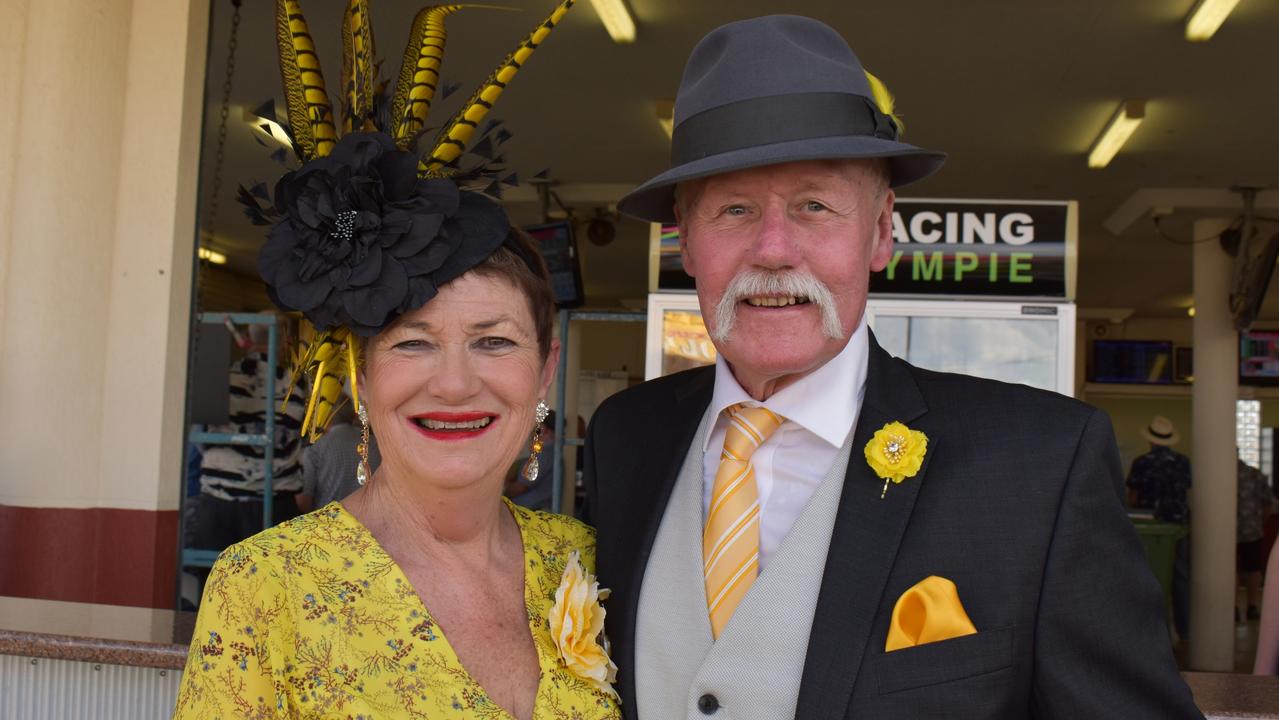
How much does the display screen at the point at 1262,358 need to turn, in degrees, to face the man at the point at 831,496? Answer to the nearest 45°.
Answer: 0° — it already faces them

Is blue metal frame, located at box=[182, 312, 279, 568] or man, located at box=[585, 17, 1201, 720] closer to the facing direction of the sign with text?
the man

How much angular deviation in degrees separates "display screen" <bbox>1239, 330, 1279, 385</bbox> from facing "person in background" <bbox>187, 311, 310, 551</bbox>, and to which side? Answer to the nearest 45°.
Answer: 0° — it already faces them

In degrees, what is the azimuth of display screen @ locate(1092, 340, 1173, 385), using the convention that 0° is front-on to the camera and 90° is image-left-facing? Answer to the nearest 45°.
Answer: approximately 0°

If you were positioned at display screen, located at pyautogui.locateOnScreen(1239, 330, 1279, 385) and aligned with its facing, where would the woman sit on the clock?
The woman is roughly at 12 o'clock from the display screen.
